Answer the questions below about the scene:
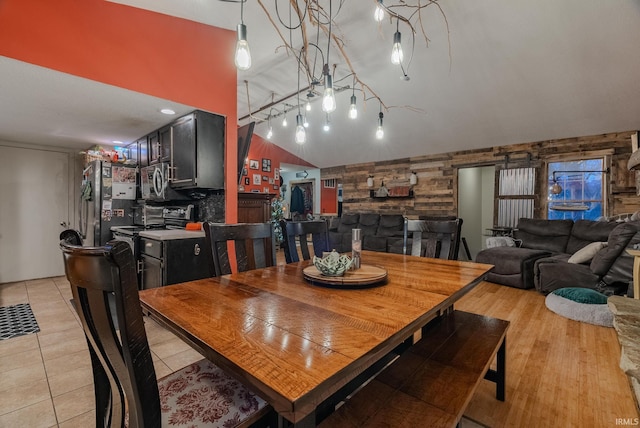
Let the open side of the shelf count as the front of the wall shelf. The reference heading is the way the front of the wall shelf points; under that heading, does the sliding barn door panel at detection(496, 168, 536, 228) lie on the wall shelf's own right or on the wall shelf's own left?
on the wall shelf's own left

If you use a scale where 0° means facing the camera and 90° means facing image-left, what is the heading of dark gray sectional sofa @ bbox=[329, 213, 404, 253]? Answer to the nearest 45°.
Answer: approximately 0°

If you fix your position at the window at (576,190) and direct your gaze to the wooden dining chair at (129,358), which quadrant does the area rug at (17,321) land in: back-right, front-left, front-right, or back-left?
front-right

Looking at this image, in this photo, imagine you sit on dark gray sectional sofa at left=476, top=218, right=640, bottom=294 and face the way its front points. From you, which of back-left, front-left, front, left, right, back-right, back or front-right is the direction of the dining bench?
front-left

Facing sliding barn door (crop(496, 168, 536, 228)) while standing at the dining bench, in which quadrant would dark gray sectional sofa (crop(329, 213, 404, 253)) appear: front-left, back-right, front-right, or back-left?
front-left

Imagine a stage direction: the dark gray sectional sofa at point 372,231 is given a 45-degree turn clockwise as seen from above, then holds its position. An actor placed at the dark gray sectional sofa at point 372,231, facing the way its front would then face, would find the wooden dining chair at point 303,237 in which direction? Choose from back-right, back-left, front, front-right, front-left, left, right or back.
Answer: front-left

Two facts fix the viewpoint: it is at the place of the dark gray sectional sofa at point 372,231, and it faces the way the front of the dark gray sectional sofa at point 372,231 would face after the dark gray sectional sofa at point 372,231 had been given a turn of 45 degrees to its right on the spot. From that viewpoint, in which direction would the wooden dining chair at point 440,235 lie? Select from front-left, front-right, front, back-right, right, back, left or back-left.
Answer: front-left

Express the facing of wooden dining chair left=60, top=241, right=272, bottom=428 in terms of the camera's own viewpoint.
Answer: facing away from the viewer and to the right of the viewer

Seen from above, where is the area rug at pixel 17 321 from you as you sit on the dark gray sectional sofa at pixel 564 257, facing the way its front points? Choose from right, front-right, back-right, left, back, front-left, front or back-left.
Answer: front

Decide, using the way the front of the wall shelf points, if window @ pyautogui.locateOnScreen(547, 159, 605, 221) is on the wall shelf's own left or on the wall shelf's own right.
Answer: on the wall shelf's own left

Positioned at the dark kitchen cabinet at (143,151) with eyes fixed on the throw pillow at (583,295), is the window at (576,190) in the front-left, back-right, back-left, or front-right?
front-left

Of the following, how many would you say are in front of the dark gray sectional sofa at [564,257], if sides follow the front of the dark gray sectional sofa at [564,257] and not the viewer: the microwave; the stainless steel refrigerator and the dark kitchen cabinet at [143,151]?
3

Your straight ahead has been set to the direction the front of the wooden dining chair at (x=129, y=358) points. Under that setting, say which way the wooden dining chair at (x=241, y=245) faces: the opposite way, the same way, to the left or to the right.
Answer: to the right

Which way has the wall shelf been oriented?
toward the camera

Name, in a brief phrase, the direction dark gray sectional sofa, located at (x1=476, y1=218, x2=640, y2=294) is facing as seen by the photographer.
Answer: facing the viewer and to the left of the viewer

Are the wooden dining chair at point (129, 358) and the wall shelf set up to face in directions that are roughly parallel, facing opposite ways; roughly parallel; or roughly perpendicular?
roughly parallel, facing opposite ways
